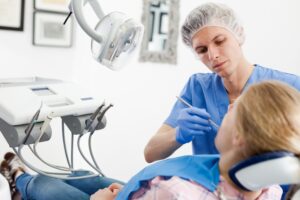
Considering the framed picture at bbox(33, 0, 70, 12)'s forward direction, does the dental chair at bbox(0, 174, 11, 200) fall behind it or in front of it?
in front

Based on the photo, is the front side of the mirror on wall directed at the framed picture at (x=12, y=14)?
no

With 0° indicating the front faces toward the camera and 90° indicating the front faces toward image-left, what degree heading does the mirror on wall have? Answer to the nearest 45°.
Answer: approximately 0°

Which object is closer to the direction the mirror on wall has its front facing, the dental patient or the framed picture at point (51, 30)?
the dental patient

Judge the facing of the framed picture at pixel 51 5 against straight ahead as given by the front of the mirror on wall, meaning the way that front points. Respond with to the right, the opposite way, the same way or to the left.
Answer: the same way

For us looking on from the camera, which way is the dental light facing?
facing the viewer and to the right of the viewer

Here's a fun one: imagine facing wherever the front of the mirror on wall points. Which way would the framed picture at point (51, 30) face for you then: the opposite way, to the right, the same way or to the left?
the same way

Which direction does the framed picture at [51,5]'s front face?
toward the camera

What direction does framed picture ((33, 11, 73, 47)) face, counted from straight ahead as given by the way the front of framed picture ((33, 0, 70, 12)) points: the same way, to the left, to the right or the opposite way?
the same way

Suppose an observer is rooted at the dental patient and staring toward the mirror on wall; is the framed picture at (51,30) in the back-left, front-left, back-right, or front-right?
front-left

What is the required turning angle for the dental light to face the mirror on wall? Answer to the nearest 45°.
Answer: approximately 135° to its left

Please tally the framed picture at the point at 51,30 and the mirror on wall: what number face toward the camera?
2

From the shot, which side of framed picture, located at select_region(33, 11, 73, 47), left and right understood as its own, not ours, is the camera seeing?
front

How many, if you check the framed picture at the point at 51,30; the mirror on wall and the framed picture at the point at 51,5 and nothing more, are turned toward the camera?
3

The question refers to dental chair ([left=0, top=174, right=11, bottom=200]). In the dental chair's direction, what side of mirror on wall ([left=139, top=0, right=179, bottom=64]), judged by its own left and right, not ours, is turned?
front
